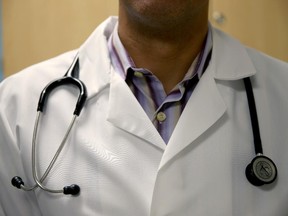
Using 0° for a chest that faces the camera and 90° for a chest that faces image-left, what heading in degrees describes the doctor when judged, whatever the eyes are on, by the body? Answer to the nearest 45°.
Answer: approximately 0°
